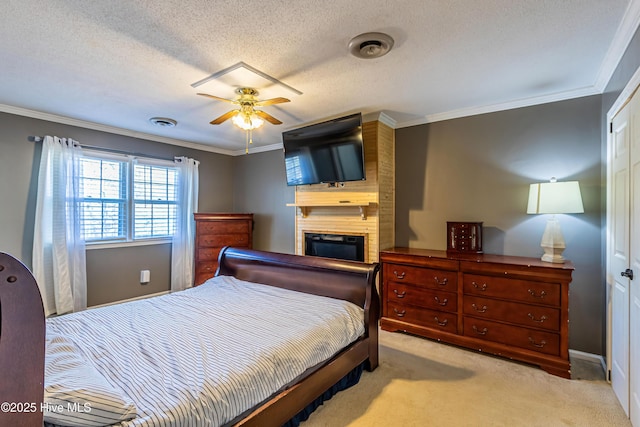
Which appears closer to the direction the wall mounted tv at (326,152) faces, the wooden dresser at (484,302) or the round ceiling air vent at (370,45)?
the round ceiling air vent

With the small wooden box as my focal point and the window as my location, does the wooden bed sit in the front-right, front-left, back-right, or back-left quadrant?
front-right

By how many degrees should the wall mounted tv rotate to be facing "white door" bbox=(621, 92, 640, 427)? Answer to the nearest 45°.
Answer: approximately 90° to its left

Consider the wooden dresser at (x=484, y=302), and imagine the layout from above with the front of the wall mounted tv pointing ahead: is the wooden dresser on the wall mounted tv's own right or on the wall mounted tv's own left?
on the wall mounted tv's own left

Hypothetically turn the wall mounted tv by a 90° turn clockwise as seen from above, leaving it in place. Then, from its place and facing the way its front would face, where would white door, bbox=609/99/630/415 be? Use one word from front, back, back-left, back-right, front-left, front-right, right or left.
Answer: back

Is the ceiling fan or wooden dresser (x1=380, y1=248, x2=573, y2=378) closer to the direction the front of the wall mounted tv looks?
the ceiling fan

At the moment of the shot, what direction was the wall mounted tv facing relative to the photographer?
facing the viewer and to the left of the viewer

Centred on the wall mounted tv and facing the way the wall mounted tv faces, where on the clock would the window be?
The window is roughly at 2 o'clock from the wall mounted tv.

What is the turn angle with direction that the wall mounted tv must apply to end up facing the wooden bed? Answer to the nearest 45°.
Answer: approximately 45° to its left
